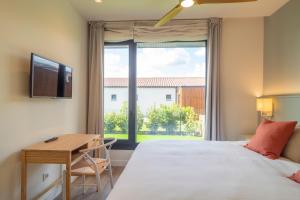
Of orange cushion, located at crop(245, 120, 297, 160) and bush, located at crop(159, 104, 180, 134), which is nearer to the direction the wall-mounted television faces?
the orange cushion

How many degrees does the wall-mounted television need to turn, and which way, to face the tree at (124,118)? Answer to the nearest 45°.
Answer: approximately 90° to its left

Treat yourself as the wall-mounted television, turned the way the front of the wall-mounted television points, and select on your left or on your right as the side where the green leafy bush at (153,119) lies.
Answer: on your left

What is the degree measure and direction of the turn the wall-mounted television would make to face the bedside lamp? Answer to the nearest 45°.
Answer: approximately 45° to its left

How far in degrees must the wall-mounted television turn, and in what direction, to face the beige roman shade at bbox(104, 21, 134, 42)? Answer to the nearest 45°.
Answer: approximately 90° to its left

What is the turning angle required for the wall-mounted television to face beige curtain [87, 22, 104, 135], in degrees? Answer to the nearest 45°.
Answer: approximately 90° to its left

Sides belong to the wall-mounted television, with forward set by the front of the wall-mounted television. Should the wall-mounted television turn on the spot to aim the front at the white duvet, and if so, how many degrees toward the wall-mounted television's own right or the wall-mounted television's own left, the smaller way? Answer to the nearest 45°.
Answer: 0° — it already faces it

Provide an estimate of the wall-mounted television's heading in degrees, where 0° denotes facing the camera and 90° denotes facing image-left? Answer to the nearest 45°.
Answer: approximately 315°

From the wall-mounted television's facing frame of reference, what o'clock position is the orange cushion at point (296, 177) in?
The orange cushion is roughly at 12 o'clock from the wall-mounted television.

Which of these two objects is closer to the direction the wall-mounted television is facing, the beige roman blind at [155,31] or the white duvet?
the white duvet

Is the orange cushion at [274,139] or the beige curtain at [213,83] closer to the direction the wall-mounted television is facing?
the orange cushion

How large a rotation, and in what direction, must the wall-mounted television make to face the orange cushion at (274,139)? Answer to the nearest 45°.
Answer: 0° — it already faces it
